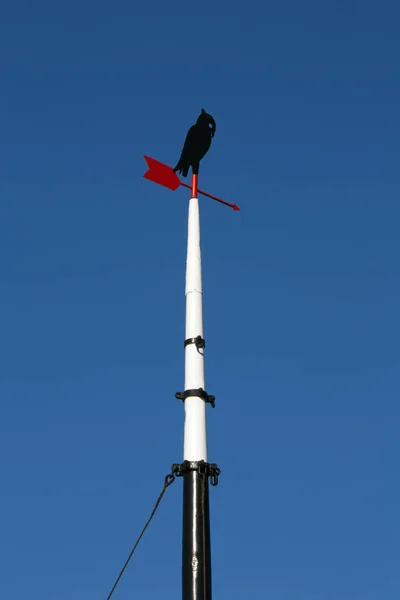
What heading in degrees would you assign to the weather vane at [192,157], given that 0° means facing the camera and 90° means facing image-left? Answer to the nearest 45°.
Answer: approximately 225°
